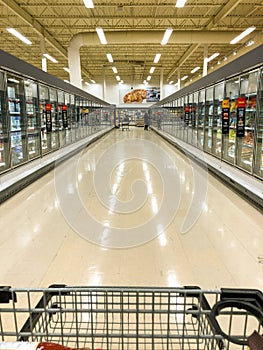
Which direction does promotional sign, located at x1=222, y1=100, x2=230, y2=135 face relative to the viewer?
toward the camera

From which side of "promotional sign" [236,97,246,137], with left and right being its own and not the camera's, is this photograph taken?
front

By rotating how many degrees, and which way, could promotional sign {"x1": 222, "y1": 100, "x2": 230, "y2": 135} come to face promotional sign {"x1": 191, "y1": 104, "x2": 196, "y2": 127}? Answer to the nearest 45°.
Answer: approximately 180°

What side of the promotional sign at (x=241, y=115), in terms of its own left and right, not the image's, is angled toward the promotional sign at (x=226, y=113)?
back

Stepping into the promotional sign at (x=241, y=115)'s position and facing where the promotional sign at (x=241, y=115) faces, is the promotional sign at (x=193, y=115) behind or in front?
behind

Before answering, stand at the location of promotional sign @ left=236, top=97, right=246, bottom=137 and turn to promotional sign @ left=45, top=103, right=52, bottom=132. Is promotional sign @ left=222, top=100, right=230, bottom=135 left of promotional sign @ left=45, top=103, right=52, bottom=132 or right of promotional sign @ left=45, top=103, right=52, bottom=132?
right

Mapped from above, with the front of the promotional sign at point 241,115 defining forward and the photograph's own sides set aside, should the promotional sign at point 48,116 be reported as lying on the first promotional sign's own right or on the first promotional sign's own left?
on the first promotional sign's own right

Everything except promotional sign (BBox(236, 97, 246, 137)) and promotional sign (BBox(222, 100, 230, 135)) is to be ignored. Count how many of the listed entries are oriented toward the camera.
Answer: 2

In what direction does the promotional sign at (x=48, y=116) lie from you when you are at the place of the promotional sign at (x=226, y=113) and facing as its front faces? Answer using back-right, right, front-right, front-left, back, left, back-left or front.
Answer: right
